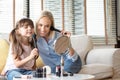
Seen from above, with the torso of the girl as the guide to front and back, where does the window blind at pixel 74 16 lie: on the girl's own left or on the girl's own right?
on the girl's own left

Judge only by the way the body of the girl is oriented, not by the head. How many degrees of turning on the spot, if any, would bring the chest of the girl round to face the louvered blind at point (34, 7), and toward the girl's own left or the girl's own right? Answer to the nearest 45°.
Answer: approximately 135° to the girl's own left

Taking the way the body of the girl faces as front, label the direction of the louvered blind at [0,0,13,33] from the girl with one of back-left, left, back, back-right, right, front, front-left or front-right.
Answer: back-left

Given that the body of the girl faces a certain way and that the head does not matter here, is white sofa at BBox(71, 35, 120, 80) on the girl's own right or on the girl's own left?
on the girl's own left

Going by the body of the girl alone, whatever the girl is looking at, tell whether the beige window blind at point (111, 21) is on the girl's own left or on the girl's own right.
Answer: on the girl's own left

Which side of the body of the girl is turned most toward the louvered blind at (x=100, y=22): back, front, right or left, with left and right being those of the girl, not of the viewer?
left
